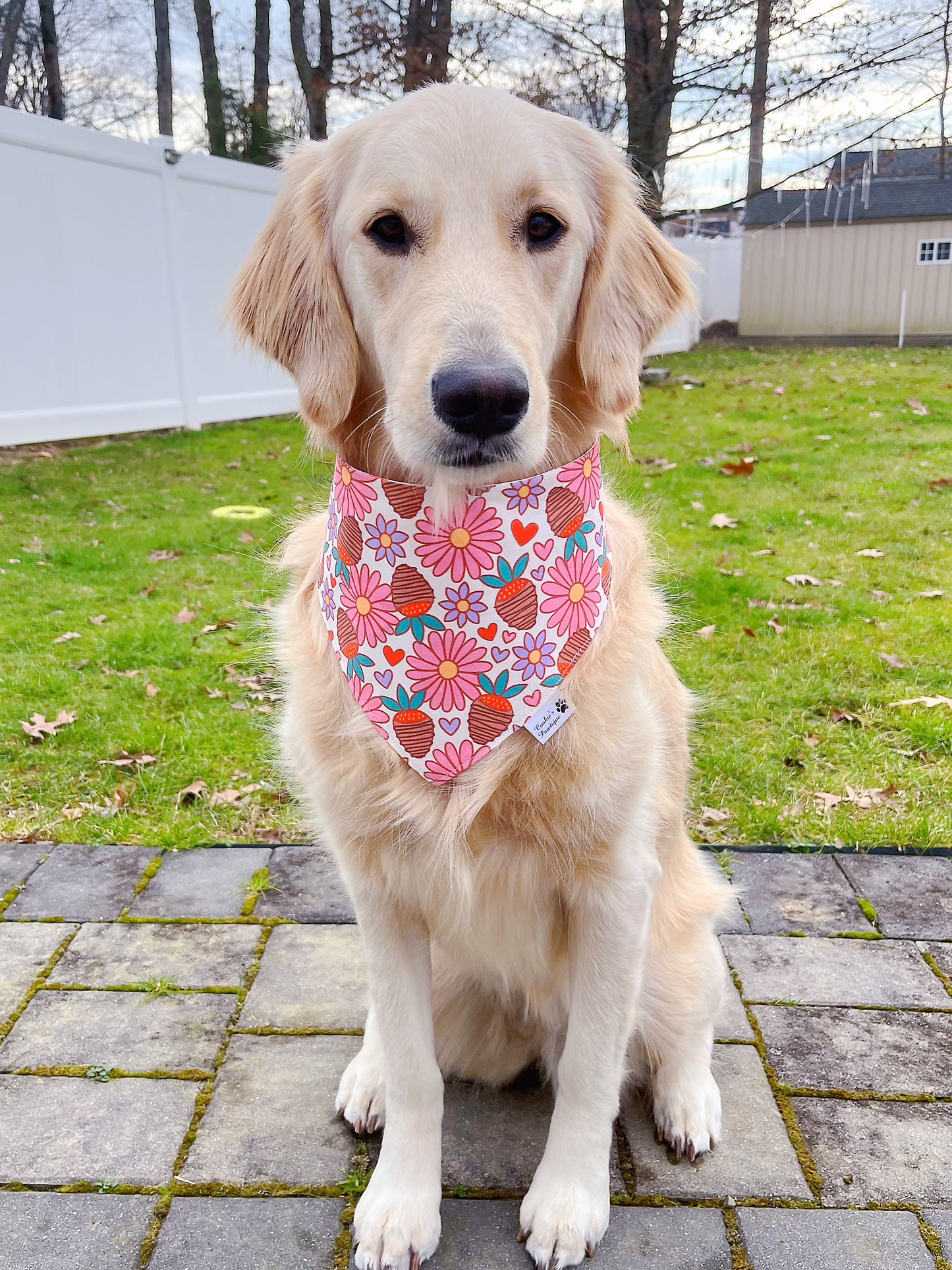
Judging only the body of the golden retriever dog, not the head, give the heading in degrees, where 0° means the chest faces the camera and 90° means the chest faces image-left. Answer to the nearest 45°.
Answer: approximately 0°

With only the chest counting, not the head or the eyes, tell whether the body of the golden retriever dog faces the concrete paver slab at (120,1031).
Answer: no

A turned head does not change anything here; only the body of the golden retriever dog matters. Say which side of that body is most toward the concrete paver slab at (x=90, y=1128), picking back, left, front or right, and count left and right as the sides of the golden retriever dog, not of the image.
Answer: right

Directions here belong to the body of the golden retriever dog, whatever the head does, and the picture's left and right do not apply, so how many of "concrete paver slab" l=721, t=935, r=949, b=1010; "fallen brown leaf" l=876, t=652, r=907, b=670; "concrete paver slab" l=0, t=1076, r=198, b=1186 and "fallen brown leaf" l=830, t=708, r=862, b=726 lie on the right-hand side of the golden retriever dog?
1

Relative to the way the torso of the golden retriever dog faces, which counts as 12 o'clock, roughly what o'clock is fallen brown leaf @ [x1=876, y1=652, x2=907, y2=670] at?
The fallen brown leaf is roughly at 7 o'clock from the golden retriever dog.

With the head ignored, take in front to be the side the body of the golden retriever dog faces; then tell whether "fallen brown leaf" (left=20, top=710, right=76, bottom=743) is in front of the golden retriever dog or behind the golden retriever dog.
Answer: behind

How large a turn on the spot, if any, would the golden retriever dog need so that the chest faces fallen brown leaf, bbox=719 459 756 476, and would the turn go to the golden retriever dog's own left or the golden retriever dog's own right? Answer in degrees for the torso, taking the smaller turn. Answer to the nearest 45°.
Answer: approximately 180°

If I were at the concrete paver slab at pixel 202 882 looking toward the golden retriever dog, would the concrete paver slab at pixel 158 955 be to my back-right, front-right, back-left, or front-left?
front-right

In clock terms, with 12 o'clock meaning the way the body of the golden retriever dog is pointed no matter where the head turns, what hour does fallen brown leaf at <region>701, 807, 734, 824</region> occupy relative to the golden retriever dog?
The fallen brown leaf is roughly at 7 o'clock from the golden retriever dog.

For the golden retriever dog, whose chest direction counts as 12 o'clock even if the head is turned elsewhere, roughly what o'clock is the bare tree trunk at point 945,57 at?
The bare tree trunk is roughly at 7 o'clock from the golden retriever dog.

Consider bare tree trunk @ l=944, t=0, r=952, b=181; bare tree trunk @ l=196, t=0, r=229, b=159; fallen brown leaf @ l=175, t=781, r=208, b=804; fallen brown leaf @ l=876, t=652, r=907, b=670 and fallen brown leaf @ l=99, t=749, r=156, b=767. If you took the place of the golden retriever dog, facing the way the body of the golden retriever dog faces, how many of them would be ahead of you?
0

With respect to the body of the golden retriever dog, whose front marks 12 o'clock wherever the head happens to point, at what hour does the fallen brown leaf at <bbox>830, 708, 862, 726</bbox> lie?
The fallen brown leaf is roughly at 7 o'clock from the golden retriever dog.

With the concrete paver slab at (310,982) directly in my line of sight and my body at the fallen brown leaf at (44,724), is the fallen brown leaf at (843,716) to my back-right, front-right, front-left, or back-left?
front-left

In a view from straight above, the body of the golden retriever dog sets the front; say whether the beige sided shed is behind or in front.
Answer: behind

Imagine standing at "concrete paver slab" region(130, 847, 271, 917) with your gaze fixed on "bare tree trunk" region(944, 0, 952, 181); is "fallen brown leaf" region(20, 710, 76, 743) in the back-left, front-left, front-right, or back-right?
front-left

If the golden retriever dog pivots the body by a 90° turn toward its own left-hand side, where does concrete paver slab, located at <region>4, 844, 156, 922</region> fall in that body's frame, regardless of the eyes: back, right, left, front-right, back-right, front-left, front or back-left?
back-left

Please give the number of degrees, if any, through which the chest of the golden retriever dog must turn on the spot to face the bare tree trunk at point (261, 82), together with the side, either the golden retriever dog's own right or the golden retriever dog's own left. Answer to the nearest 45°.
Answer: approximately 180°

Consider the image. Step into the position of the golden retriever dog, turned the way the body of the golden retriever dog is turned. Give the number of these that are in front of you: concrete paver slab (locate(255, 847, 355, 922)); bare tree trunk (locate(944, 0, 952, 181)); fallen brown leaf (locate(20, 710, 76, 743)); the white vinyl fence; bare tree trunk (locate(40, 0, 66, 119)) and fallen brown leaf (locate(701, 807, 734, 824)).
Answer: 0
